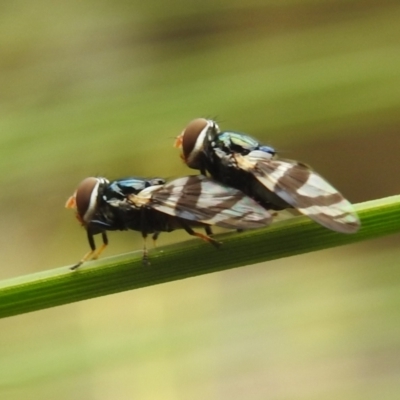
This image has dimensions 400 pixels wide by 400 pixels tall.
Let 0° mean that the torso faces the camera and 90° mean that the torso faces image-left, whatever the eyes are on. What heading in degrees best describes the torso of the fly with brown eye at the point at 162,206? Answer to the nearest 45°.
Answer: approximately 90°

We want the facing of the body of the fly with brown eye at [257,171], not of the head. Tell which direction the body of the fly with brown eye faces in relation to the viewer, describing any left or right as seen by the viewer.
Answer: facing to the left of the viewer

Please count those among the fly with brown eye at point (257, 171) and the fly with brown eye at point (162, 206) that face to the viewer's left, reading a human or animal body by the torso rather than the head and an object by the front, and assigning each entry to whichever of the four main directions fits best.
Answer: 2
